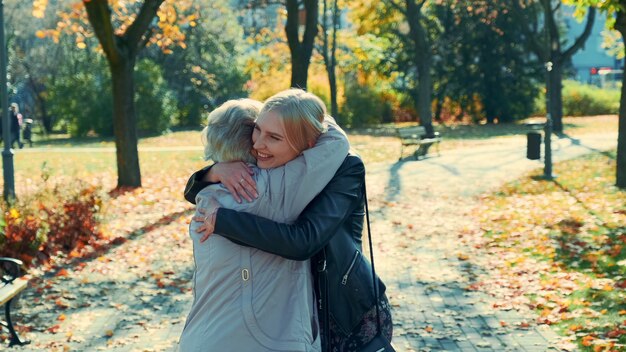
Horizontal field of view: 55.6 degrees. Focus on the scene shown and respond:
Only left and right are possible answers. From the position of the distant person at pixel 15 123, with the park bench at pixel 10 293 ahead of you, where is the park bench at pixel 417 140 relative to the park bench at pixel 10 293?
left

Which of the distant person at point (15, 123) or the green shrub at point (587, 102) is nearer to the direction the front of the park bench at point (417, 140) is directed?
the green shrub

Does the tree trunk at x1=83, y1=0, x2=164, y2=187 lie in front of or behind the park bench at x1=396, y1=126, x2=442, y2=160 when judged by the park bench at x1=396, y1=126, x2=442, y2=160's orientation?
in front
